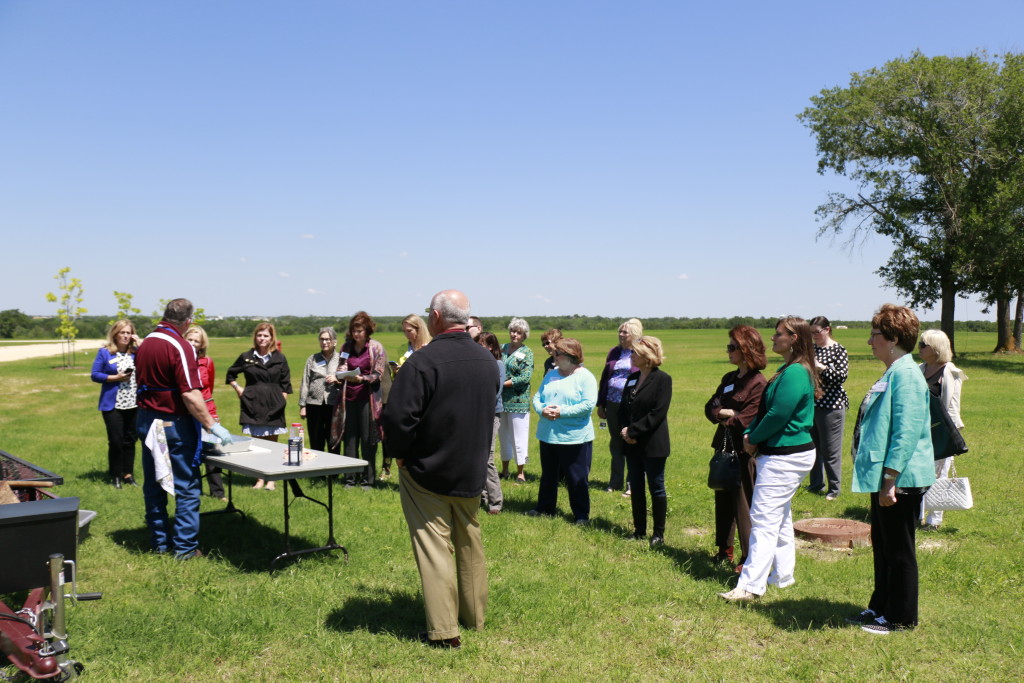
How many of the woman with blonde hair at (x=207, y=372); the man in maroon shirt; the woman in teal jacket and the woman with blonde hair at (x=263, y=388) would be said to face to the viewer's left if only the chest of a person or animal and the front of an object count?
1

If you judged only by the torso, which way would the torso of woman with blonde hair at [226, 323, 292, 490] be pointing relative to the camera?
toward the camera

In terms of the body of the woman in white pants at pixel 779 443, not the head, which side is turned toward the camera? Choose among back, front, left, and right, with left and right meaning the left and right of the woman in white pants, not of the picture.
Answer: left

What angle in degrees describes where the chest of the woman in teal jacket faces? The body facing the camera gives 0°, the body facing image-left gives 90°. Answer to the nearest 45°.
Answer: approximately 90°

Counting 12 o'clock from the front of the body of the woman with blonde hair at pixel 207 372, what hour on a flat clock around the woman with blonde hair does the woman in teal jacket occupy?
The woman in teal jacket is roughly at 11 o'clock from the woman with blonde hair.

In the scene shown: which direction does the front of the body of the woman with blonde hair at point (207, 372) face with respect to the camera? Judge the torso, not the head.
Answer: toward the camera

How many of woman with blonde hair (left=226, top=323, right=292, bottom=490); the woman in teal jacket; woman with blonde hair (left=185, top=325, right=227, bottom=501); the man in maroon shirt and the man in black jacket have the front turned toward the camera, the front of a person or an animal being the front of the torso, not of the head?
2

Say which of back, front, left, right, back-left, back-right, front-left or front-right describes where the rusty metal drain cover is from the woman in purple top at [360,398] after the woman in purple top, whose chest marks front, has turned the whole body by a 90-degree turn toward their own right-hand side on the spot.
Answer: back

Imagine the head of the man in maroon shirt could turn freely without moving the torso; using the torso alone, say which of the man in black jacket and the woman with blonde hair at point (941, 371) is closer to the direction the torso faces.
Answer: the woman with blonde hair

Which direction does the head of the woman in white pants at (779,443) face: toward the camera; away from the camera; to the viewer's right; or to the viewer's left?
to the viewer's left

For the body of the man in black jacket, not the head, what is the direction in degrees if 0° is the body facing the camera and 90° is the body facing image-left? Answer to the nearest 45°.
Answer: approximately 135°

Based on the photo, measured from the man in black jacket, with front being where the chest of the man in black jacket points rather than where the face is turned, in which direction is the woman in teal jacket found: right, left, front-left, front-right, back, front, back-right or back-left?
back-right

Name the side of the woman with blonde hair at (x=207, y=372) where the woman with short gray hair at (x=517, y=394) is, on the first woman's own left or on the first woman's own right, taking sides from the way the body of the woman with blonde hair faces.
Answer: on the first woman's own left

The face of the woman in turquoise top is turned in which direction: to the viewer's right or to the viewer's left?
to the viewer's left

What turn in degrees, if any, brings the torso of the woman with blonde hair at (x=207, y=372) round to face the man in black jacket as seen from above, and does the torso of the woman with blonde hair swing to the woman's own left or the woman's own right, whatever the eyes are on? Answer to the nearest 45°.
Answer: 0° — they already face them

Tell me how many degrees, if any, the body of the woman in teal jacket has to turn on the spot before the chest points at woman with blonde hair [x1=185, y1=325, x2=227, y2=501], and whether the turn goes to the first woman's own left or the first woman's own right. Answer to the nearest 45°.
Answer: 0° — they already face them

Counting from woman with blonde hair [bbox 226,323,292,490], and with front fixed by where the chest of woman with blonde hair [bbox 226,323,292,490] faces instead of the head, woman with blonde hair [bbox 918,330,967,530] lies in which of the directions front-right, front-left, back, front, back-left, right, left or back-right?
front-left

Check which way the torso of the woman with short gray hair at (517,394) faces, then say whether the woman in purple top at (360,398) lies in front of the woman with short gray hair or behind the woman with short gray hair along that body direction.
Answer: in front

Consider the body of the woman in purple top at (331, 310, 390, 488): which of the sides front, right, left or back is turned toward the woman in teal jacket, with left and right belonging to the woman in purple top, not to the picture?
left
